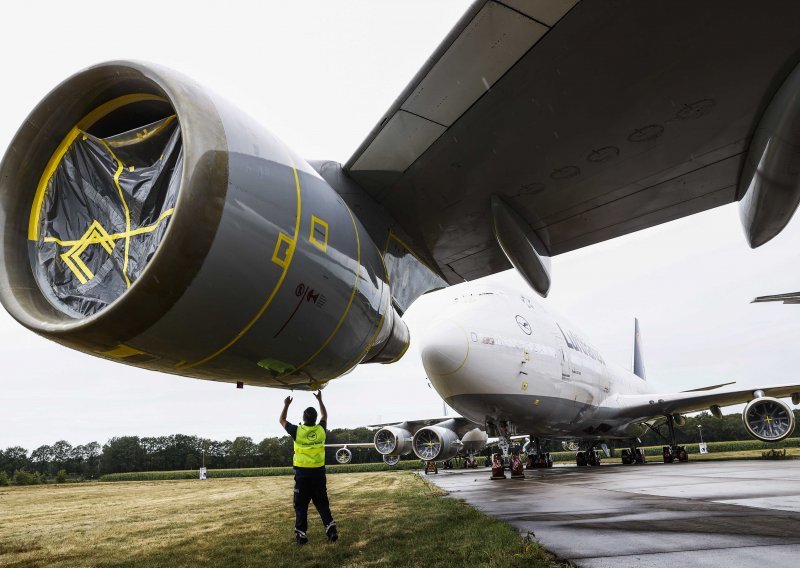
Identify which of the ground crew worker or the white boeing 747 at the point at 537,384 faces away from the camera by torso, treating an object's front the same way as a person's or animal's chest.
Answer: the ground crew worker

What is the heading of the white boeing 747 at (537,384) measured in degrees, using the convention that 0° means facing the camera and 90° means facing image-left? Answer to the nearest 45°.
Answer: approximately 45°

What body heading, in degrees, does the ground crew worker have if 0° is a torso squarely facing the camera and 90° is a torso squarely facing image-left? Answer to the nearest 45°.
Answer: approximately 180°

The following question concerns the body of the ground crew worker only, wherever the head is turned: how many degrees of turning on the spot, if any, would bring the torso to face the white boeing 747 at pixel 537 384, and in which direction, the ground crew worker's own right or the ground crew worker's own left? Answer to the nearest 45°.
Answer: approximately 45° to the ground crew worker's own right

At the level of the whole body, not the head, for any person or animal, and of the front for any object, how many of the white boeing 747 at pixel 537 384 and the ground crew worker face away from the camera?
1

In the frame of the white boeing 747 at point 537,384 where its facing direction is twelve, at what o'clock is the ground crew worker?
The ground crew worker is roughly at 11 o'clock from the white boeing 747.
